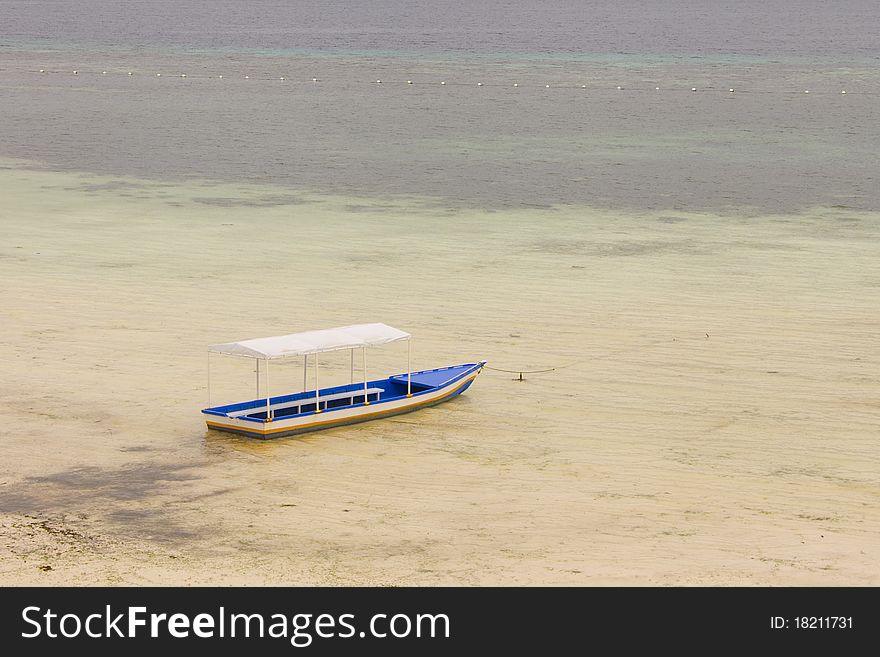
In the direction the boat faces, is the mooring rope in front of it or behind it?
in front

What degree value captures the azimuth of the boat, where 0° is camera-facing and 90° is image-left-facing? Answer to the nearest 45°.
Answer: approximately 225°
